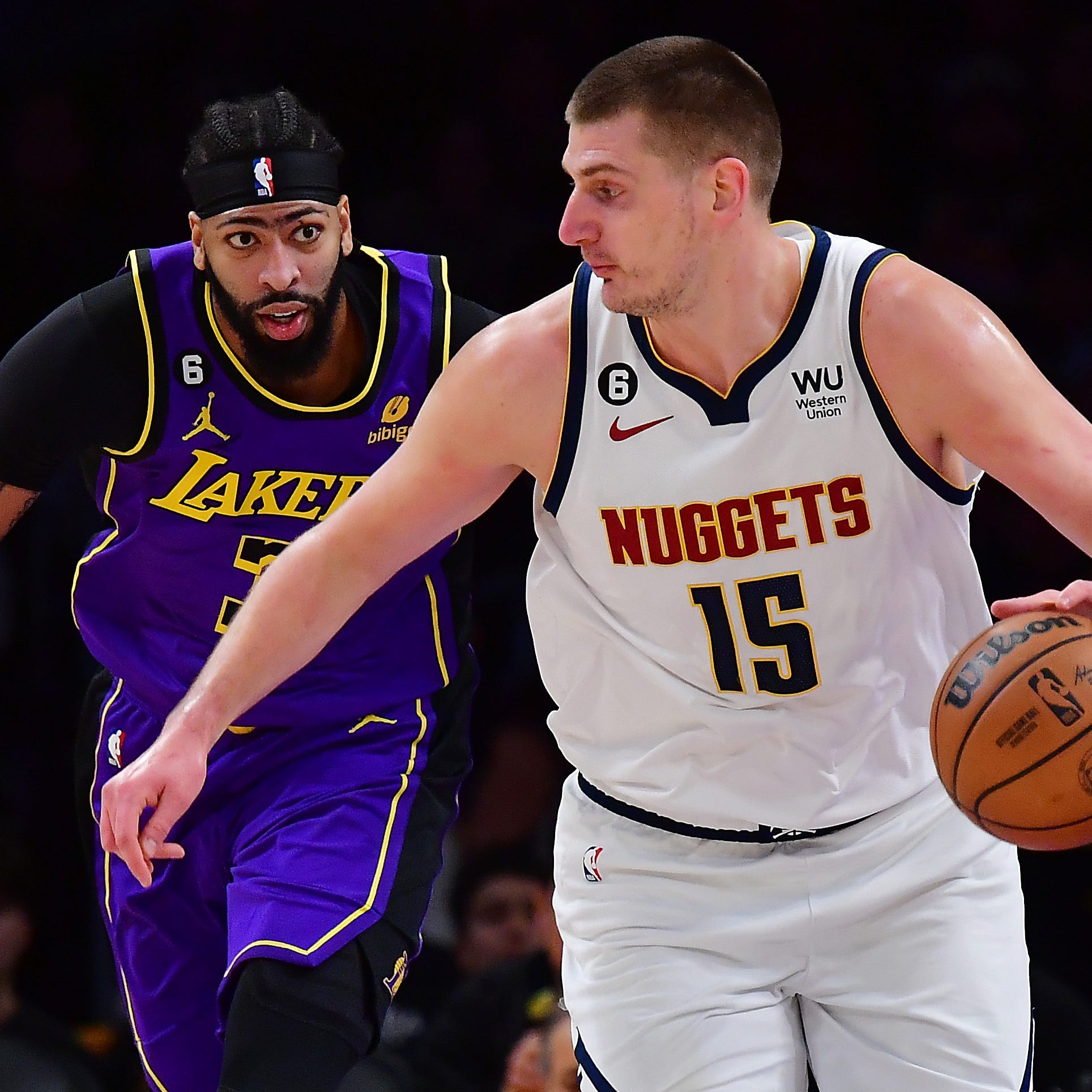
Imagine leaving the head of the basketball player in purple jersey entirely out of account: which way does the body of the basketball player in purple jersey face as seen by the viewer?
toward the camera

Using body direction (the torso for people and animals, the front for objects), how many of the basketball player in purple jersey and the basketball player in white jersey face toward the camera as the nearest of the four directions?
2

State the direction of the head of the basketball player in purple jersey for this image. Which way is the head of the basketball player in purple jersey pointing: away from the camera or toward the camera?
toward the camera

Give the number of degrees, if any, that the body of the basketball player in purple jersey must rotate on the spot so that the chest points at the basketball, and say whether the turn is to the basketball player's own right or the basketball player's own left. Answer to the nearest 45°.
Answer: approximately 45° to the basketball player's own left

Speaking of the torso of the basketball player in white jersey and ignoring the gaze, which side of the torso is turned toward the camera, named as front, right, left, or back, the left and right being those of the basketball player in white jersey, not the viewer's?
front

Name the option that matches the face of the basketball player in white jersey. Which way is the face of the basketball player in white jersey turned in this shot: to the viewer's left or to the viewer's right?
to the viewer's left

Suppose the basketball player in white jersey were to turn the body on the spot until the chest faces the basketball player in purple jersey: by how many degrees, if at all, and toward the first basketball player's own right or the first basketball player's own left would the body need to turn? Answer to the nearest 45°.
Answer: approximately 135° to the first basketball player's own right

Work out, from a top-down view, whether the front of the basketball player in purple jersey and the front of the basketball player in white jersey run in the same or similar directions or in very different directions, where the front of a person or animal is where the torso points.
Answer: same or similar directions
